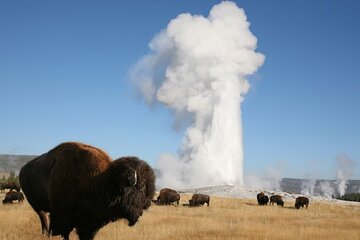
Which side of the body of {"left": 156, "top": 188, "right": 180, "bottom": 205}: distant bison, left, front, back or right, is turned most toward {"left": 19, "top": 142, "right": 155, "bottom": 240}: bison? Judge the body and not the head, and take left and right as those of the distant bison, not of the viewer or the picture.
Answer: left

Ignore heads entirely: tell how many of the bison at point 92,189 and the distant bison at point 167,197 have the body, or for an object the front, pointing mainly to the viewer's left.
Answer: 1

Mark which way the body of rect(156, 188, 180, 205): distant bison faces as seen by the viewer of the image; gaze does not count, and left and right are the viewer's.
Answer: facing to the left of the viewer

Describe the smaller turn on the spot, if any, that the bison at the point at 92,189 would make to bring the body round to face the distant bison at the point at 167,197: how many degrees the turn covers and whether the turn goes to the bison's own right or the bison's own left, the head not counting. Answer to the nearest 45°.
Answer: approximately 135° to the bison's own left

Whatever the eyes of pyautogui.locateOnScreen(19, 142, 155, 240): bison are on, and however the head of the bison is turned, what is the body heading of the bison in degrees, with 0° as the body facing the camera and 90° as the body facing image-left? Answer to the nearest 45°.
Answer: approximately 315°
